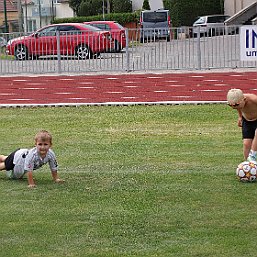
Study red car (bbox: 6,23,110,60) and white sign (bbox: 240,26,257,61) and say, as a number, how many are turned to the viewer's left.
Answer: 1

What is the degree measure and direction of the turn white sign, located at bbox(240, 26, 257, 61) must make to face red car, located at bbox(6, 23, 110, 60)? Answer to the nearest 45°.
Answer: approximately 135° to its right

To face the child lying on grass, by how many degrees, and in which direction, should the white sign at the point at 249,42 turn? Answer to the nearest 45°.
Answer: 0° — it already faces them

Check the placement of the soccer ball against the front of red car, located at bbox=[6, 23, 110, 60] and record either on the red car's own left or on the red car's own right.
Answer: on the red car's own left

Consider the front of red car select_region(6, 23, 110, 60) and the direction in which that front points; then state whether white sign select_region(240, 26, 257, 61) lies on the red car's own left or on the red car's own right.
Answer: on the red car's own left

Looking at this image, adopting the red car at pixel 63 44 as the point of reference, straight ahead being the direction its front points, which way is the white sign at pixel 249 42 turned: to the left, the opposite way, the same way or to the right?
to the left

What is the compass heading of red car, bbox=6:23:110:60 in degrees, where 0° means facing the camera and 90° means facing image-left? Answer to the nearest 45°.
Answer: approximately 90°
